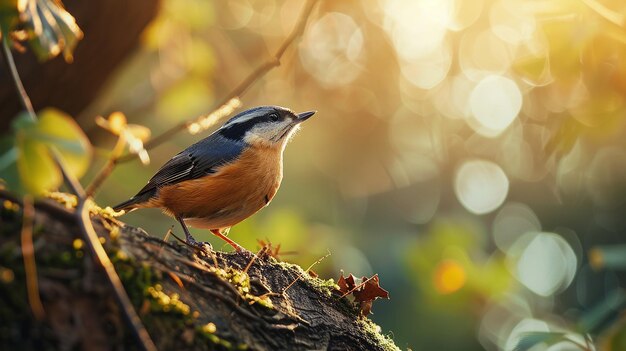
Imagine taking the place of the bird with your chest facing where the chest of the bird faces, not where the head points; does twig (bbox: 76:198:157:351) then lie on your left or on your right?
on your right

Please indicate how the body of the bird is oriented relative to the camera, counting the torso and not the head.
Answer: to the viewer's right

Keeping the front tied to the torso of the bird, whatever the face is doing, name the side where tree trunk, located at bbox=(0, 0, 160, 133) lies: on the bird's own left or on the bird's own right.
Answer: on the bird's own left
